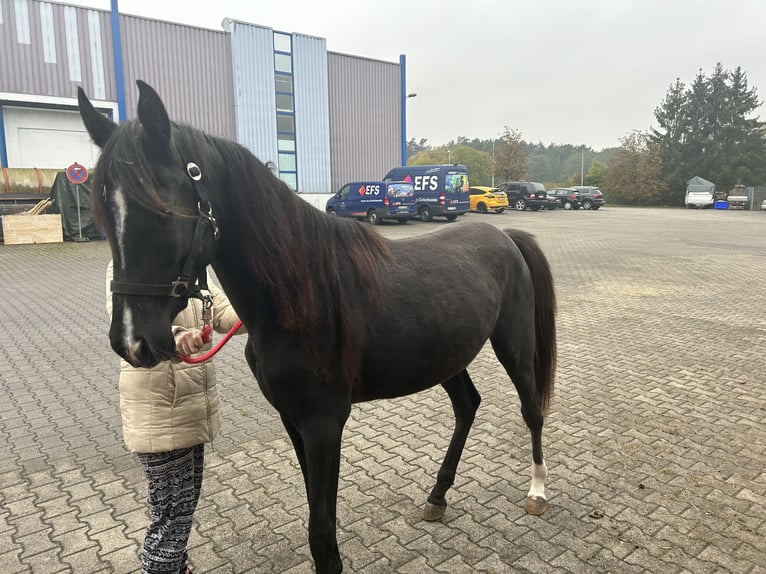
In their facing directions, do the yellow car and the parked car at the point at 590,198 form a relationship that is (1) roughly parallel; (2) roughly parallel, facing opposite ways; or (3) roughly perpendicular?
roughly parallel

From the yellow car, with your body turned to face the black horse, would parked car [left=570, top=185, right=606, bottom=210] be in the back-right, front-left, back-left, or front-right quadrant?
back-left

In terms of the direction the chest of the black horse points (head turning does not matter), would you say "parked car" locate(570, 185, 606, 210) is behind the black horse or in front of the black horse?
behind

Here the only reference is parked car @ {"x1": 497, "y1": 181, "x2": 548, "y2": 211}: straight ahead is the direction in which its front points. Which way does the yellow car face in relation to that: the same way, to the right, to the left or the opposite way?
the same way

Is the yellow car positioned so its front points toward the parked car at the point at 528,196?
no

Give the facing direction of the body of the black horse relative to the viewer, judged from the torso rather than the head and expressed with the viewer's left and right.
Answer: facing the viewer and to the left of the viewer

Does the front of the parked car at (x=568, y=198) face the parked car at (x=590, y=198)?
no

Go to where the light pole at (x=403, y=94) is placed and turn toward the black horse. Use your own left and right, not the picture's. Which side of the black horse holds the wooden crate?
right

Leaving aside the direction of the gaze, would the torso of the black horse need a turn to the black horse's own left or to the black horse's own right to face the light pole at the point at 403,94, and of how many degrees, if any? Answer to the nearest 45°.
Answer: approximately 135° to the black horse's own right
